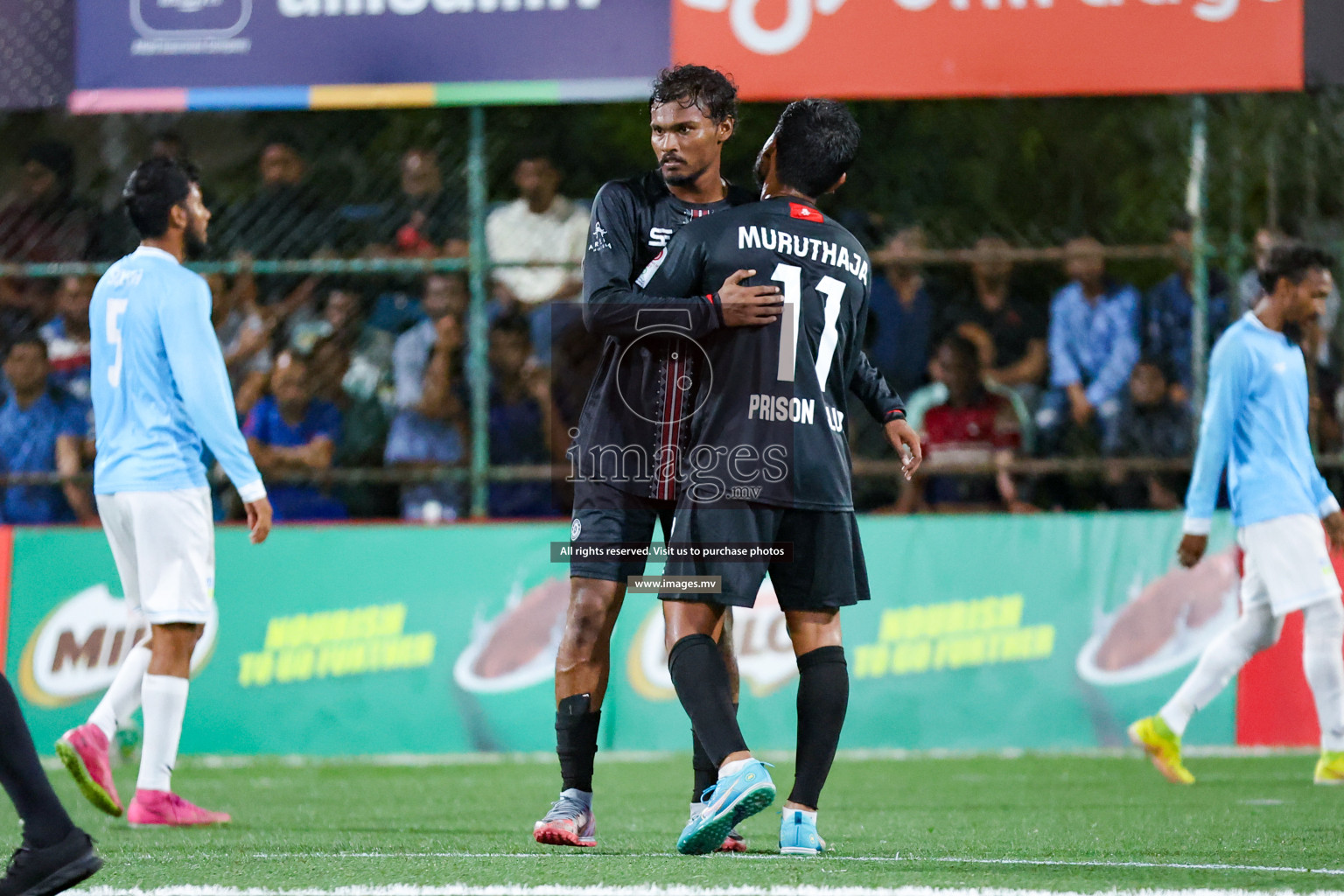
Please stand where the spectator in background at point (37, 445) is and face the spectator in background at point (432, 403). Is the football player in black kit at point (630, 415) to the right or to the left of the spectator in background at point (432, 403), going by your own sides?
right

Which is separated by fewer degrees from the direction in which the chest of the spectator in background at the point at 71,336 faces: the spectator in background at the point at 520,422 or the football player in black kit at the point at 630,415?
the football player in black kit

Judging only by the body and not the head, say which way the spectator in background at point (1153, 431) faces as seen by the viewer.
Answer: toward the camera

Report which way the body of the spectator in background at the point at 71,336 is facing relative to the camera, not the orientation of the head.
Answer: toward the camera

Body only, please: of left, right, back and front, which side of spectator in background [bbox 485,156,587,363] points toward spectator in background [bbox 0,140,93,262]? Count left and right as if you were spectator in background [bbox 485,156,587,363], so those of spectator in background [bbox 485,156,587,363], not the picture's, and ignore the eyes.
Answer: right

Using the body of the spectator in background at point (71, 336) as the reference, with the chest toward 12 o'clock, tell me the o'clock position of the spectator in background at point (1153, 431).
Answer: the spectator in background at point (1153, 431) is roughly at 10 o'clock from the spectator in background at point (71, 336).

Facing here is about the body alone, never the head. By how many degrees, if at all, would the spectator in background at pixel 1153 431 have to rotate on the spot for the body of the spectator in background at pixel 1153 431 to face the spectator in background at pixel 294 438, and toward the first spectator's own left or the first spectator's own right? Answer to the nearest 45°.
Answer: approximately 90° to the first spectator's own right

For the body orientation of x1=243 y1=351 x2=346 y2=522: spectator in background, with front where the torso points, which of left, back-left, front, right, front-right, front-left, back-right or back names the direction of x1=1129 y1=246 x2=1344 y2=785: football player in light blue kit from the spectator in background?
front-left

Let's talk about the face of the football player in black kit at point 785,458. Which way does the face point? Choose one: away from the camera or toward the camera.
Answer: away from the camera

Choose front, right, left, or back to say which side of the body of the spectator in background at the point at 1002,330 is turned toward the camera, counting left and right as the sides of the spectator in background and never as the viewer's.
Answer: front

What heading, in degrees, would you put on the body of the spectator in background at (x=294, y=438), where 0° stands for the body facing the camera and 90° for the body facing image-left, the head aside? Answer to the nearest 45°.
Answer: approximately 0°
